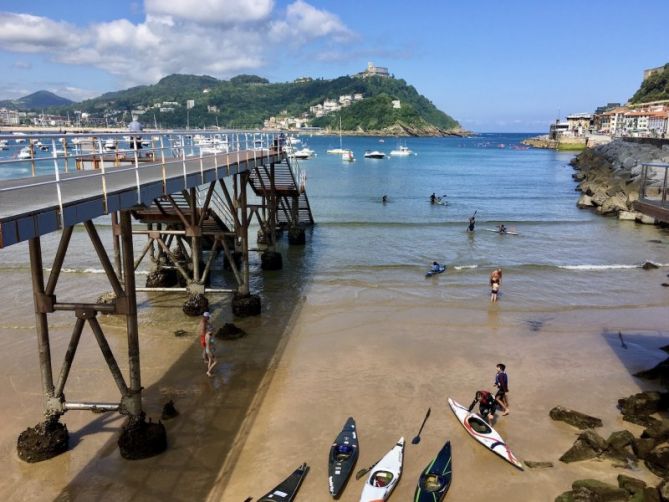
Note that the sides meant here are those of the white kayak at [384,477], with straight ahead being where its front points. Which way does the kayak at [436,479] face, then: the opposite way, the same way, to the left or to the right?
the same way

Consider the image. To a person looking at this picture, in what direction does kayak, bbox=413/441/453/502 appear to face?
facing away from the viewer and to the right of the viewer

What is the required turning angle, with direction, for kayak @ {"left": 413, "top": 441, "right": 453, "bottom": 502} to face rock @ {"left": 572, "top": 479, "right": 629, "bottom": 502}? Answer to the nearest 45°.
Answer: approximately 45° to its right

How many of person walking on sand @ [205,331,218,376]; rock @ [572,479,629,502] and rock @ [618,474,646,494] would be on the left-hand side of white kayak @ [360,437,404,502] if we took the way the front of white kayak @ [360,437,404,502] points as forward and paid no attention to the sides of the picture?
1

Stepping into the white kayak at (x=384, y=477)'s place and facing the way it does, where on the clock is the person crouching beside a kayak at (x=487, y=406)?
The person crouching beside a kayak is roughly at 12 o'clock from the white kayak.

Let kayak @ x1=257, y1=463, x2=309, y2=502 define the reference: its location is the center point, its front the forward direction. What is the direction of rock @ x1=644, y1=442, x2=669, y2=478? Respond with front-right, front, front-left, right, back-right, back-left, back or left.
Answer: front-right

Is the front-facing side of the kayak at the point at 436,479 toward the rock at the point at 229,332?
no

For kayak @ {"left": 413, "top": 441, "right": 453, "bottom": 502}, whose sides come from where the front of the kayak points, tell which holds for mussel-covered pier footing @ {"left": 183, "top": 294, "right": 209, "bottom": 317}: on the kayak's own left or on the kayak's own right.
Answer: on the kayak's own left

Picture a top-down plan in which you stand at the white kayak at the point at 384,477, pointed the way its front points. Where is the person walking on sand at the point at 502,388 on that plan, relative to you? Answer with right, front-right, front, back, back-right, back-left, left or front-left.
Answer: front

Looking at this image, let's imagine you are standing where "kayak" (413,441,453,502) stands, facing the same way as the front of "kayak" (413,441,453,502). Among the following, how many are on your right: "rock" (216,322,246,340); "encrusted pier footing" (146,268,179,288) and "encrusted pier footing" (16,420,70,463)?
0

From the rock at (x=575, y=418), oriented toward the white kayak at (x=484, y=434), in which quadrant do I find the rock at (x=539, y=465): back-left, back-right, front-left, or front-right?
front-left

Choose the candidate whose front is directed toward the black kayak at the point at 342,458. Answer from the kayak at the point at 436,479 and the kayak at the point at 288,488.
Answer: the kayak at the point at 288,488

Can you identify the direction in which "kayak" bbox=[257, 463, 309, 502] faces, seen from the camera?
facing away from the viewer and to the right of the viewer

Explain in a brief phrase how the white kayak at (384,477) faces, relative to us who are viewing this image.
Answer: facing away from the viewer and to the right of the viewer

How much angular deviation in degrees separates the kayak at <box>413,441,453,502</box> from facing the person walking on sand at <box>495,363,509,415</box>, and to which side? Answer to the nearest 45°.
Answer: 0° — it already faces them

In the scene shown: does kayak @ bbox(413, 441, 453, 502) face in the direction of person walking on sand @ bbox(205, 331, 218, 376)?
no

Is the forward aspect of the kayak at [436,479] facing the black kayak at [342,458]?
no

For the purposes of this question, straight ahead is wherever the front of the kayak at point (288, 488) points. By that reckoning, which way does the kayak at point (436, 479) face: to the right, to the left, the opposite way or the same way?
the same way

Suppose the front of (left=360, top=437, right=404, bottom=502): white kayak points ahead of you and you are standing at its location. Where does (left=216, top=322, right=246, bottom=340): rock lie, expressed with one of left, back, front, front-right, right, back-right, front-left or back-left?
left

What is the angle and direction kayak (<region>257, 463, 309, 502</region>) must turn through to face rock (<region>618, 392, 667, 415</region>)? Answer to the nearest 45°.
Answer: approximately 45° to its right

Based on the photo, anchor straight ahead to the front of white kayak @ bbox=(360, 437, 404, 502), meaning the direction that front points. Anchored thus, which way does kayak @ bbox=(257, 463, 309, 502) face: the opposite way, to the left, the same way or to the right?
the same way

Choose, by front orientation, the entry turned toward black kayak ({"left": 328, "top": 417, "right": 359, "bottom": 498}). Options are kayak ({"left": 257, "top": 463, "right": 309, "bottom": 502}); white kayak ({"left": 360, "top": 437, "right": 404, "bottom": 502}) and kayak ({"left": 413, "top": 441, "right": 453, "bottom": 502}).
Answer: kayak ({"left": 257, "top": 463, "right": 309, "bottom": 502})
